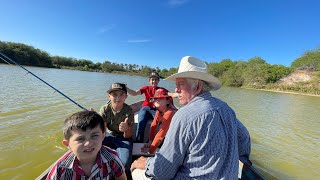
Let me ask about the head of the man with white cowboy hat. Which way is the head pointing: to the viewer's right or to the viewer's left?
to the viewer's left

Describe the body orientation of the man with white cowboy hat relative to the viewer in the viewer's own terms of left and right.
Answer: facing away from the viewer and to the left of the viewer
